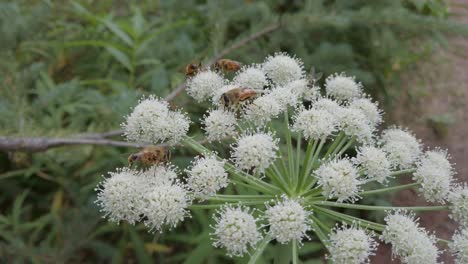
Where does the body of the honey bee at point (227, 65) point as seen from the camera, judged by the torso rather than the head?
to the viewer's left
